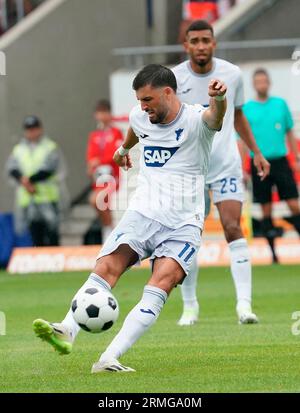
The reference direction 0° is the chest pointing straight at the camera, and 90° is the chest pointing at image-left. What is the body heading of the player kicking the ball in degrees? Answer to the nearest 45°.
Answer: approximately 45°

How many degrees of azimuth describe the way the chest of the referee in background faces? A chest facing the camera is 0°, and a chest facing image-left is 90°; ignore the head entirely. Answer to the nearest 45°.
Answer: approximately 0°
